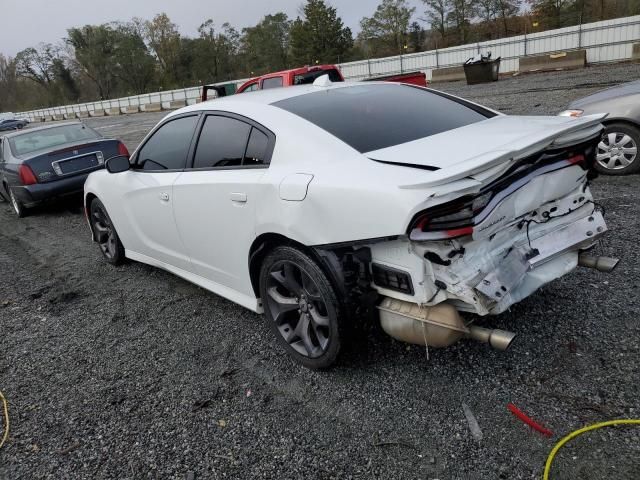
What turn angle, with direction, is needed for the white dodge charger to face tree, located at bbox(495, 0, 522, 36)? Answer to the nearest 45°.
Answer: approximately 45° to its right

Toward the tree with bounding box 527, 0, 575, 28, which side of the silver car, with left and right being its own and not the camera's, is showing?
right

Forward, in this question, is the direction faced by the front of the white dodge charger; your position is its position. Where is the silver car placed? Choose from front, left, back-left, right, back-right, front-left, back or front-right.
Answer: right

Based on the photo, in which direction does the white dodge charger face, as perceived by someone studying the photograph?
facing away from the viewer and to the left of the viewer

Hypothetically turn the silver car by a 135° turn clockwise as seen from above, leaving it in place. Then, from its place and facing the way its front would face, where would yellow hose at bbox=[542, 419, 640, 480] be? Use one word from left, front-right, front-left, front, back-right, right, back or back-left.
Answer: back-right

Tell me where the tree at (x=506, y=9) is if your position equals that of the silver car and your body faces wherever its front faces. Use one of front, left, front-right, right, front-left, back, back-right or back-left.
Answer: right

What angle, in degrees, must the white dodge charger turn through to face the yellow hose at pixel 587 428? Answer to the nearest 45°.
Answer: approximately 180°

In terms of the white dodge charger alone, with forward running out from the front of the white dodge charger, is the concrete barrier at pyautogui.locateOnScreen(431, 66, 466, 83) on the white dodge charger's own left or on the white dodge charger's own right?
on the white dodge charger's own right

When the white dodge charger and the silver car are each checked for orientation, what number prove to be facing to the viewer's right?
0

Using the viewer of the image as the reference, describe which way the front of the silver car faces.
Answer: facing to the left of the viewer

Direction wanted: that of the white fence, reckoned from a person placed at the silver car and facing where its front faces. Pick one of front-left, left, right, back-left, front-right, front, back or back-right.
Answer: right
